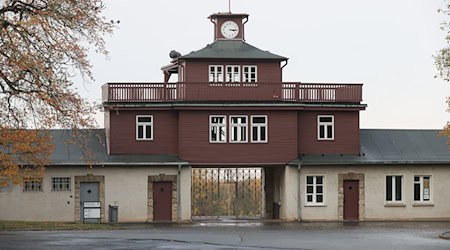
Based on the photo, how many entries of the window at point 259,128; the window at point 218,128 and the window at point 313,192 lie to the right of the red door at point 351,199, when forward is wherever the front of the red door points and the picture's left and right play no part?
3

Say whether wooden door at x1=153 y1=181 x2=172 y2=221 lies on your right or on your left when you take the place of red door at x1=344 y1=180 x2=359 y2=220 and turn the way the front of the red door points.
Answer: on your right

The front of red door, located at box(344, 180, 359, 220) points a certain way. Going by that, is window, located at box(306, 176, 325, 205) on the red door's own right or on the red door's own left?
on the red door's own right

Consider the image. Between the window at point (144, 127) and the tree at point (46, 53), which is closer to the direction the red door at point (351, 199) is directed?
the tree

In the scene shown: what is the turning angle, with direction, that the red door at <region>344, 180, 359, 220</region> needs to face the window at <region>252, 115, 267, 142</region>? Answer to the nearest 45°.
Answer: approximately 90° to its right

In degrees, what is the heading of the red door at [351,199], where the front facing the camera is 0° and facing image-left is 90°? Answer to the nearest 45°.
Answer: approximately 0°

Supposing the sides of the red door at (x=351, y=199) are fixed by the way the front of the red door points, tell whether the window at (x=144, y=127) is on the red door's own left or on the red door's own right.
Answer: on the red door's own right

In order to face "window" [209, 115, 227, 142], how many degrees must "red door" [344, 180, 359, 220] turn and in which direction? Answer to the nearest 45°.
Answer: approximately 90° to its right

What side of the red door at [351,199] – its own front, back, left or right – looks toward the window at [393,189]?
left

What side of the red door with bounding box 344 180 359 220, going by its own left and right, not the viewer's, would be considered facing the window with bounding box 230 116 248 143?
right
